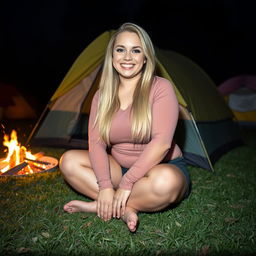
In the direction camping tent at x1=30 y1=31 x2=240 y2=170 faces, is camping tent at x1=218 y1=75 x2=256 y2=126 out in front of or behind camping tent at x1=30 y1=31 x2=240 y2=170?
behind

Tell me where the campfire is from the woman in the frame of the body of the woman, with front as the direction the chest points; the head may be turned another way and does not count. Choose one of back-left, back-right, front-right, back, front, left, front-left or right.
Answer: right

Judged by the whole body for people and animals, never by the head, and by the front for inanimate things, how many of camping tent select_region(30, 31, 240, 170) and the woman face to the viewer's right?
0

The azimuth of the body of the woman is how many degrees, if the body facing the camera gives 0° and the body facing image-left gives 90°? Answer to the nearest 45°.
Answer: approximately 45°

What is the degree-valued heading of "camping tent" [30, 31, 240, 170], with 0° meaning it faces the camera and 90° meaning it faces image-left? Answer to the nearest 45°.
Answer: approximately 45°

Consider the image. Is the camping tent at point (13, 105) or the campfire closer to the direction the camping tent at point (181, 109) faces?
the campfire

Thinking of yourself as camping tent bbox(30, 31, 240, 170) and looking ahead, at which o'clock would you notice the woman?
The woman is roughly at 11 o'clock from the camping tent.

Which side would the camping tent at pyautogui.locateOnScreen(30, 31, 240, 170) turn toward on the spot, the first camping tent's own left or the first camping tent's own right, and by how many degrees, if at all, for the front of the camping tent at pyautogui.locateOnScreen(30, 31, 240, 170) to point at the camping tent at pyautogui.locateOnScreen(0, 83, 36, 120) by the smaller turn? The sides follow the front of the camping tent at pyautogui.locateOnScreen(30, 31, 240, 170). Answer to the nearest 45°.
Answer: approximately 90° to the first camping tent's own right
